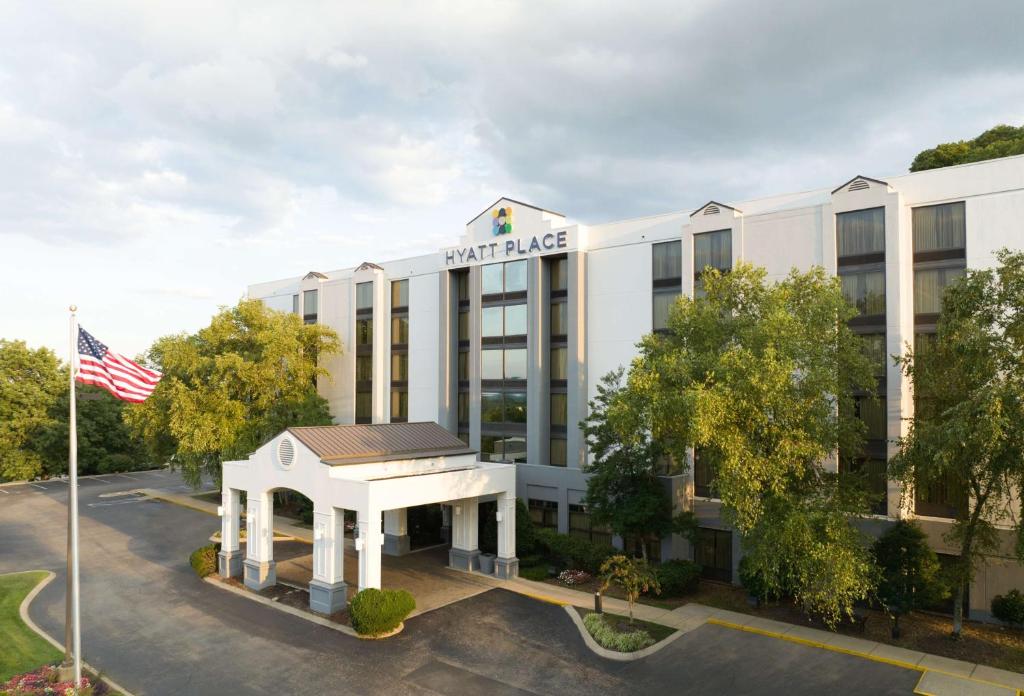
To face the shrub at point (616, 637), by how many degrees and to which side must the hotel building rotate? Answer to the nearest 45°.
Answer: approximately 45° to its left

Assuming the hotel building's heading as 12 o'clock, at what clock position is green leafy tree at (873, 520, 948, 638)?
The green leafy tree is roughly at 9 o'clock from the hotel building.

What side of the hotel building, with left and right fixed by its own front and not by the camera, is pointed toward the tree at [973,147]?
back

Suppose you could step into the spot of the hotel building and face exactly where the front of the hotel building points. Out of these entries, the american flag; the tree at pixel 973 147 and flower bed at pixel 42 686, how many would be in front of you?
2

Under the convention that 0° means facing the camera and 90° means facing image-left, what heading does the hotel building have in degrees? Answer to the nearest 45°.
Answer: approximately 45°

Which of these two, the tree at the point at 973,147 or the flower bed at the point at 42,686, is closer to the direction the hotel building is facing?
the flower bed

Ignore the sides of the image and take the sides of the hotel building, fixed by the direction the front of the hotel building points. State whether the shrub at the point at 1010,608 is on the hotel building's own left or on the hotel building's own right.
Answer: on the hotel building's own left

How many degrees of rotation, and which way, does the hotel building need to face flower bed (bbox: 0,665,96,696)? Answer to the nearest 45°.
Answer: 0° — it already faces it
